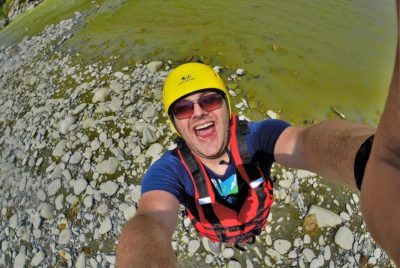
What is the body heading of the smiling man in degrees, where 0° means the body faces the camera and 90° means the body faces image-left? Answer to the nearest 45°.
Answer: approximately 0°

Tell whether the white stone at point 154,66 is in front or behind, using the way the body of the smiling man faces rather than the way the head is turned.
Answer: behind

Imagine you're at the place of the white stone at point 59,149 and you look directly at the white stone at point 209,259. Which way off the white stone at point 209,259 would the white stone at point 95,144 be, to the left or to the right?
left

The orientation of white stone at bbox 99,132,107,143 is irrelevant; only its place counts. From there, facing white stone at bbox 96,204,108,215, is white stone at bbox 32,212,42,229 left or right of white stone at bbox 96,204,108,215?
right

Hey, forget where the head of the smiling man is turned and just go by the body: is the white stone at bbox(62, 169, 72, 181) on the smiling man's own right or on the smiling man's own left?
on the smiling man's own right

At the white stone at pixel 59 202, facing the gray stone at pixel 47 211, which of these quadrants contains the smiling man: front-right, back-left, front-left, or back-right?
back-left

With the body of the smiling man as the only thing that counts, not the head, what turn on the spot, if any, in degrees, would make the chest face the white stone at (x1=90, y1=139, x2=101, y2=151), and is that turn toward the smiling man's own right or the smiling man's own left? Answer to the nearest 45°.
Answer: approximately 135° to the smiling man's own right

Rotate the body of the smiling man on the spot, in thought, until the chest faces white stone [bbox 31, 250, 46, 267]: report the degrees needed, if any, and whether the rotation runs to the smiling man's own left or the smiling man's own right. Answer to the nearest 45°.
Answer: approximately 90° to the smiling man's own right

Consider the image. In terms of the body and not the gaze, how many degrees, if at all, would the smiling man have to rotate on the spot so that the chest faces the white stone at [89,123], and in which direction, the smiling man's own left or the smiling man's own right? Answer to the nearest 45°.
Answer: approximately 135° to the smiling man's own right

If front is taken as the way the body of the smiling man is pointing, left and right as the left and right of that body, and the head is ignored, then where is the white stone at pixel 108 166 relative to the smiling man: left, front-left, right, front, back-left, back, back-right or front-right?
back-right

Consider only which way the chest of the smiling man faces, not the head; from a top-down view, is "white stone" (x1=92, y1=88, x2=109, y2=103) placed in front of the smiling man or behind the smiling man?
behind

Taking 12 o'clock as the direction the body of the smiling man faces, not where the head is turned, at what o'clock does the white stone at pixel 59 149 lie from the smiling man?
The white stone is roughly at 4 o'clock from the smiling man.
